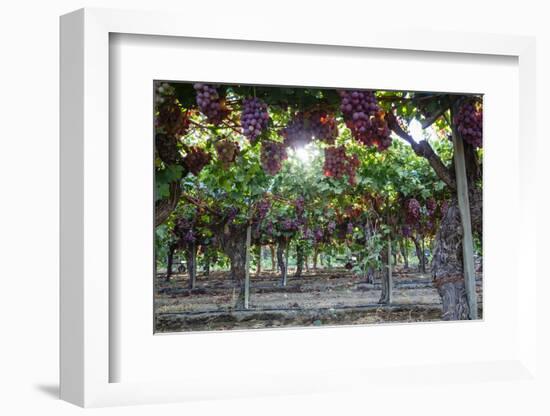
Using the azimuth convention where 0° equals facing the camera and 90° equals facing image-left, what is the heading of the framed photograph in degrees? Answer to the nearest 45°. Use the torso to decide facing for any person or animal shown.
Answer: approximately 315°
